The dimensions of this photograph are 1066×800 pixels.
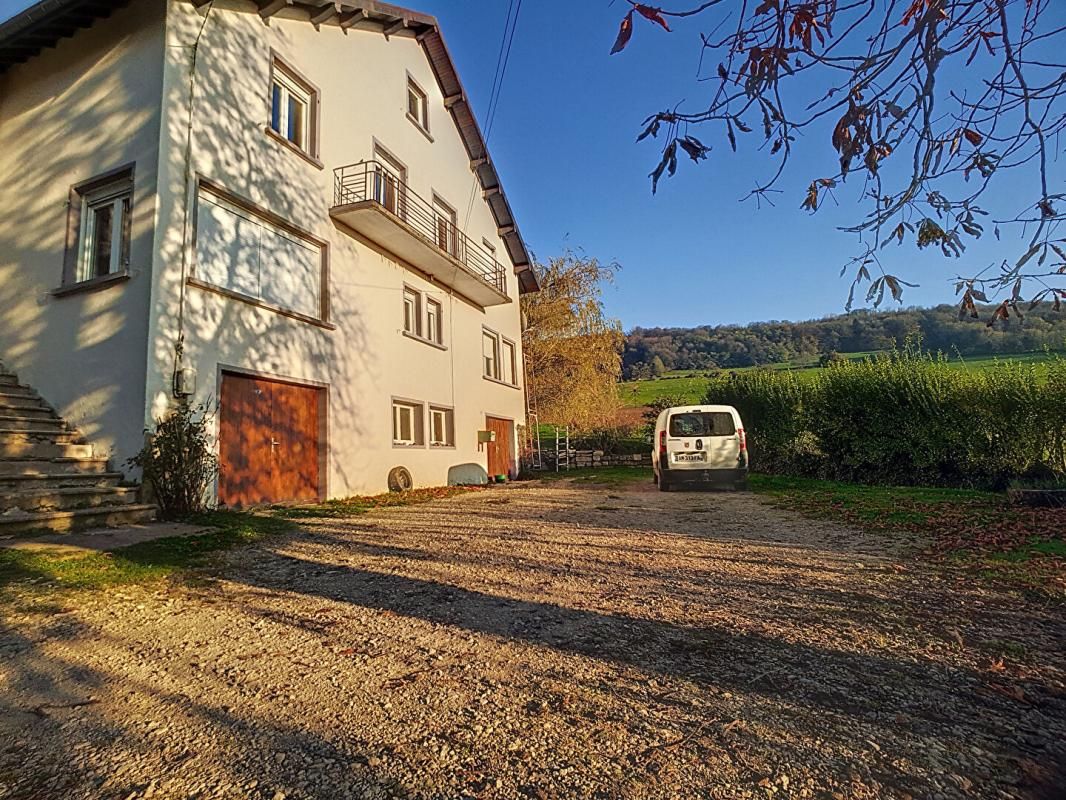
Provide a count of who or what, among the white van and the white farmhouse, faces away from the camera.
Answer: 1

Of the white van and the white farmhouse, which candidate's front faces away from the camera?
the white van

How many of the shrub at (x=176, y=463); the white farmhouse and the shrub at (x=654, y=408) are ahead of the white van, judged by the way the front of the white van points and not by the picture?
1

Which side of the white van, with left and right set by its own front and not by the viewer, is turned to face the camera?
back

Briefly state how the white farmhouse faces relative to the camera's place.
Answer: facing the viewer and to the right of the viewer

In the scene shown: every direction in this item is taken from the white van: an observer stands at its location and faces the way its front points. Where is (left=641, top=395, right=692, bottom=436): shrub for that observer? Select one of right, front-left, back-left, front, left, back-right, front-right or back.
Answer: front

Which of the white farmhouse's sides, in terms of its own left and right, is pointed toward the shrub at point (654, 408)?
left

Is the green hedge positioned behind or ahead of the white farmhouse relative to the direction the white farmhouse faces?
ahead

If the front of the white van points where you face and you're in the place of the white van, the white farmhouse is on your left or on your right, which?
on your left

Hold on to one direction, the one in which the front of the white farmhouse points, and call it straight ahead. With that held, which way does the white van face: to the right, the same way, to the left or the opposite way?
to the left

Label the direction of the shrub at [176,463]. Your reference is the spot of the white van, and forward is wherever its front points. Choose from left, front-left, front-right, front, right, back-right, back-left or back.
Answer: back-left
